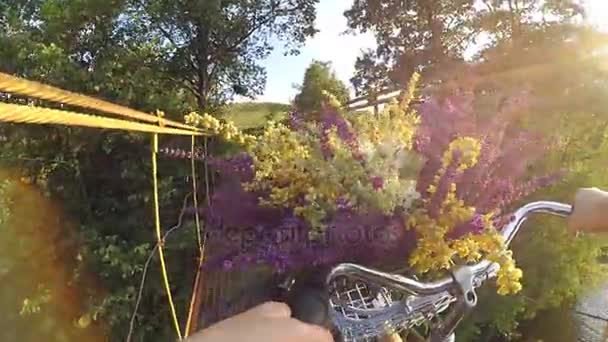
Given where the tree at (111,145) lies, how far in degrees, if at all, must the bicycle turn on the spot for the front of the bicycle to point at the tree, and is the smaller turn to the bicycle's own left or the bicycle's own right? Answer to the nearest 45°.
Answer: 0° — it already faces it

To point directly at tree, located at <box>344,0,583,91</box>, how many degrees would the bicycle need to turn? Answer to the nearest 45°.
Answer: approximately 45° to its right

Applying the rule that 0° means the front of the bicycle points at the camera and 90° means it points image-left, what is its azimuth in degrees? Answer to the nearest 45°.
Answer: approximately 135°
